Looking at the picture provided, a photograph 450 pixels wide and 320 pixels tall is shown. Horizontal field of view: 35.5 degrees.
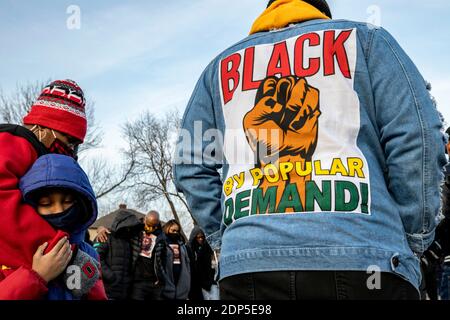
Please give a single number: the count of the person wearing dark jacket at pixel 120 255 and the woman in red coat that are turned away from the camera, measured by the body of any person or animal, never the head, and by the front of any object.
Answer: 0

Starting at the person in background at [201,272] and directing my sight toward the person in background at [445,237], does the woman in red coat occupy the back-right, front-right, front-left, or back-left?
front-right

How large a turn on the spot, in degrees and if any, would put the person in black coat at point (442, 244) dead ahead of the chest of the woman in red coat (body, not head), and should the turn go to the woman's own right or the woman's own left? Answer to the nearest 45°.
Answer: approximately 45° to the woman's own left

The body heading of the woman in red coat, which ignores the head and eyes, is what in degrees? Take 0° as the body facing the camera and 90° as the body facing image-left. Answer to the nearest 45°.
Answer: approximately 270°

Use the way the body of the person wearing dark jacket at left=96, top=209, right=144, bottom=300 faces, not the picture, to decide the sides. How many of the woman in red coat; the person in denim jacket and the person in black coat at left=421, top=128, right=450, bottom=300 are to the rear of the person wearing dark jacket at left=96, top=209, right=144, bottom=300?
0

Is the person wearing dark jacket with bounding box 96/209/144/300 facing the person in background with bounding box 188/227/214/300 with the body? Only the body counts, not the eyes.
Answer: no

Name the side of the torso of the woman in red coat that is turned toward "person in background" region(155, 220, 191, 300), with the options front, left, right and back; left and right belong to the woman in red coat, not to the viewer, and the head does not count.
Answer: left

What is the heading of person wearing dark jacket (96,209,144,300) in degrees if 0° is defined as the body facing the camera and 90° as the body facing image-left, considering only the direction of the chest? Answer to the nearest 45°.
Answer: approximately 315°

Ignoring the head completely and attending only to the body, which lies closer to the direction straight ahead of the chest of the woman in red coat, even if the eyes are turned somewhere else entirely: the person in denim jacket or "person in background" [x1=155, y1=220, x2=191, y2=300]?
the person in denim jacket

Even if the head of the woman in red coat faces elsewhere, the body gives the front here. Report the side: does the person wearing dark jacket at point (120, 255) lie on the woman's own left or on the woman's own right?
on the woman's own left

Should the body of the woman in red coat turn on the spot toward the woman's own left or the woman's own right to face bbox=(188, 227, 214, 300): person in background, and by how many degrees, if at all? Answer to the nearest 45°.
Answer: approximately 90° to the woman's own left

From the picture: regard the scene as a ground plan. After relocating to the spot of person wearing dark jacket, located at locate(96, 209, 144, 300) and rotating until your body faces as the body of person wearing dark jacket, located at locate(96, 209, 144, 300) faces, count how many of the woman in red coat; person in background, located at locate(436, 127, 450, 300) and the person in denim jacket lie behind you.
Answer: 0
